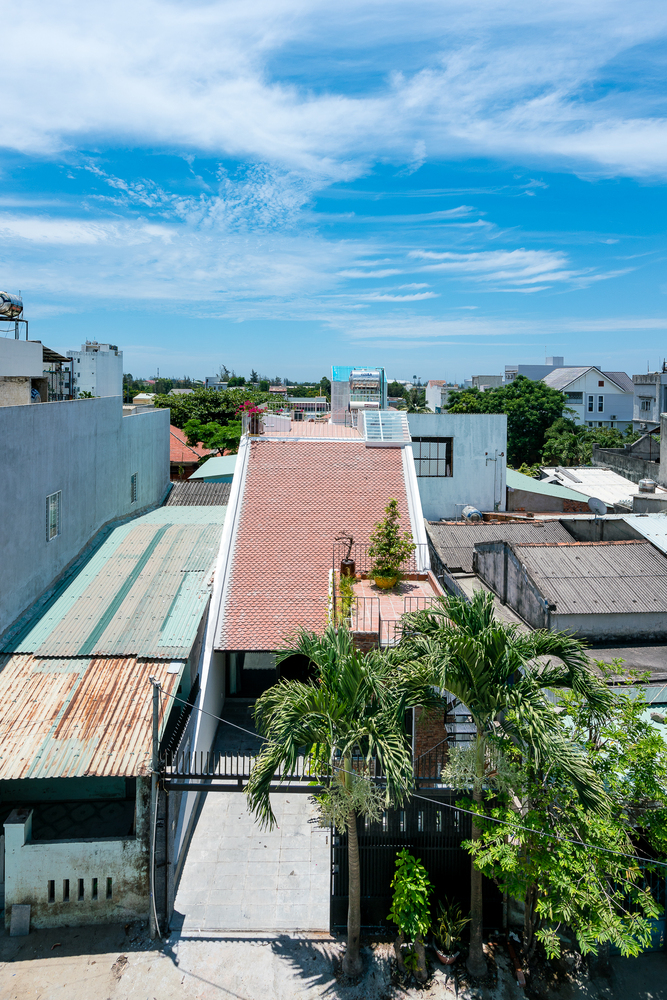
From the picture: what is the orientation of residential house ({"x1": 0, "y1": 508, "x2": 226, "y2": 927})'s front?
toward the camera

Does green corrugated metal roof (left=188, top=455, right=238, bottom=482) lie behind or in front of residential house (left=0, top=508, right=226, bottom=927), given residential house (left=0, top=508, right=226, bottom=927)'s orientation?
behind

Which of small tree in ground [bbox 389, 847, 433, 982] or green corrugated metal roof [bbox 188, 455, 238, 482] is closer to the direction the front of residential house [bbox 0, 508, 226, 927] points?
the small tree in ground

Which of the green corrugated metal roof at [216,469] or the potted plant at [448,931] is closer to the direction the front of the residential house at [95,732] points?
the potted plant

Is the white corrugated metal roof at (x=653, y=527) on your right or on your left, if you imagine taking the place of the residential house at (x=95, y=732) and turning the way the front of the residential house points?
on your left

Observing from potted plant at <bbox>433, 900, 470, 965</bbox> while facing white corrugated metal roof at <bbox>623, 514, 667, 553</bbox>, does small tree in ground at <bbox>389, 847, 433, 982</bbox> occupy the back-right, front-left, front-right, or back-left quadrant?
back-left

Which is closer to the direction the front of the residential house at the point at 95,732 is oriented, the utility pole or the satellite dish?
the utility pole

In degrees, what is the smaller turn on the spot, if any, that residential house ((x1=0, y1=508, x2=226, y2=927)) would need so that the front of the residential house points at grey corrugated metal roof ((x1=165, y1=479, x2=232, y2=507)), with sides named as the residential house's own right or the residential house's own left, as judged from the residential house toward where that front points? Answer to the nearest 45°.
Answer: approximately 180°

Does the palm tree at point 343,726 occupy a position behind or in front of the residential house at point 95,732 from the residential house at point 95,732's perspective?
in front

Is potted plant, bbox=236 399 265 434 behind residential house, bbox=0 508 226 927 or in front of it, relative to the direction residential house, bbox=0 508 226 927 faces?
behind

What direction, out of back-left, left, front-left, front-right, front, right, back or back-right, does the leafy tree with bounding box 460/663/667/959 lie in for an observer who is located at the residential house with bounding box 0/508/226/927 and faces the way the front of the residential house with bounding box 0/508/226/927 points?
front-left

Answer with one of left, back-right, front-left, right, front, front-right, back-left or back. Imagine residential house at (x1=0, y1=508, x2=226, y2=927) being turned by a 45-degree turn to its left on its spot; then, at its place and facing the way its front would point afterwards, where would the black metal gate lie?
front

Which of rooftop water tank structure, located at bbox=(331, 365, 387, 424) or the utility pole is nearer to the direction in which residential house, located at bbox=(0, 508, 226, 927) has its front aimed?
the utility pole

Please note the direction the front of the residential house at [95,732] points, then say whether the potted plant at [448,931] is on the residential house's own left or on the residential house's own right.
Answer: on the residential house's own left
